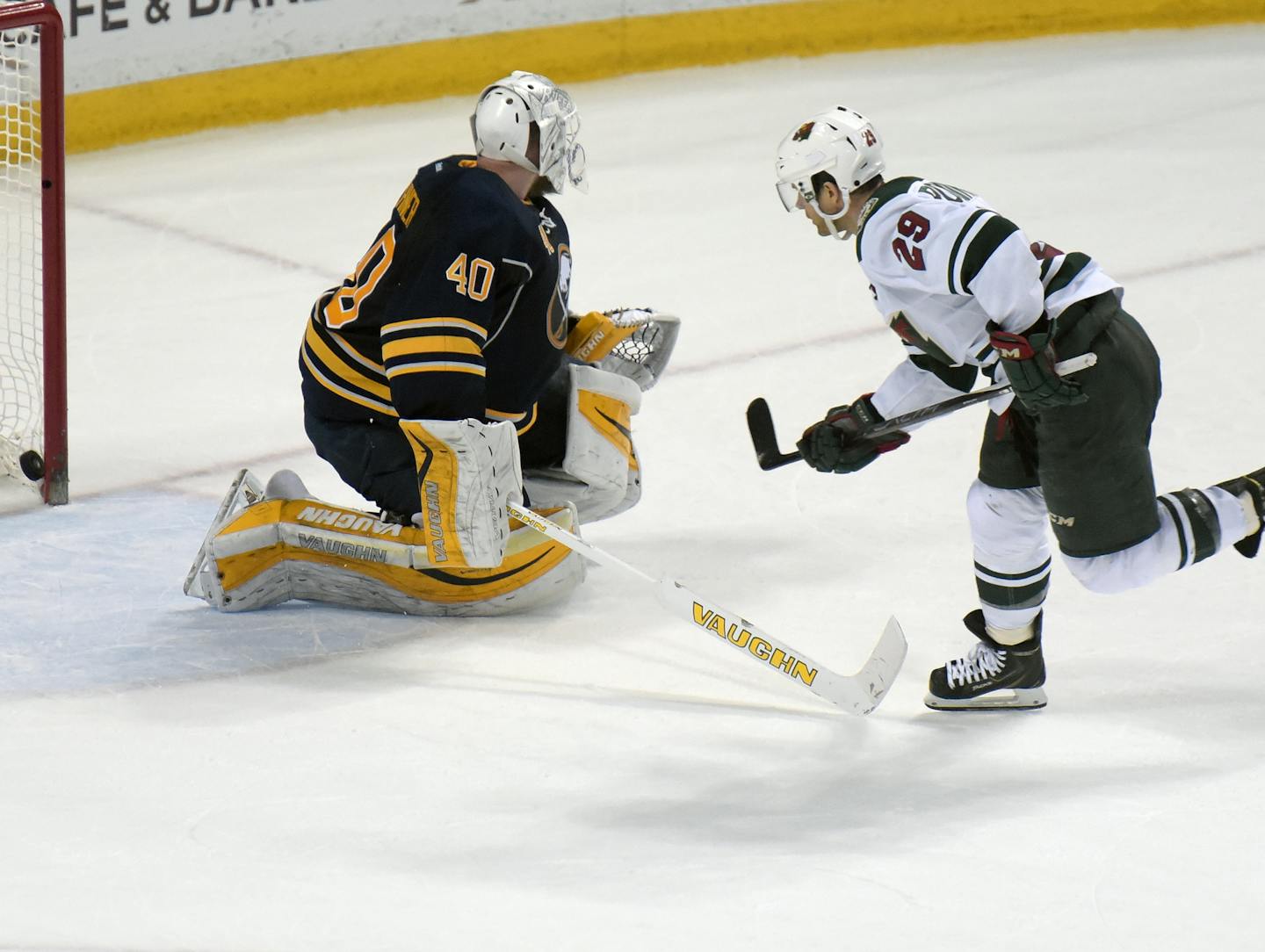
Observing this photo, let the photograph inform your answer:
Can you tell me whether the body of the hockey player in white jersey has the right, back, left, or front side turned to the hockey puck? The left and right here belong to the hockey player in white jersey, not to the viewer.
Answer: front

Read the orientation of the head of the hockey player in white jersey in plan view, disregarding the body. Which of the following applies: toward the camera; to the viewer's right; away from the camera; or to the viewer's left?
to the viewer's left

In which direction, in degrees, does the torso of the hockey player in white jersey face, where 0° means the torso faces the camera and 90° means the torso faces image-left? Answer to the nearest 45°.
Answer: approximately 90°
